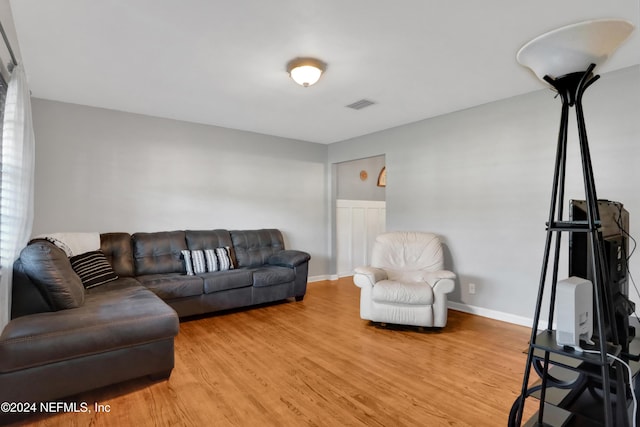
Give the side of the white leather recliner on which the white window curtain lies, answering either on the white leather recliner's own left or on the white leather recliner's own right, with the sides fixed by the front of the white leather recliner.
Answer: on the white leather recliner's own right

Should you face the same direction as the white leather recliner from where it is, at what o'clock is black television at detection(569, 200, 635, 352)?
The black television is roughly at 11 o'clock from the white leather recliner.

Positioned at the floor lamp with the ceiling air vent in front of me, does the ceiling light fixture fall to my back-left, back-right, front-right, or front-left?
front-left

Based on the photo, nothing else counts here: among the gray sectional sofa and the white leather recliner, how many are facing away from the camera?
0

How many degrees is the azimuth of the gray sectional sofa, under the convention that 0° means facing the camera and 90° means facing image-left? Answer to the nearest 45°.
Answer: approximately 315°

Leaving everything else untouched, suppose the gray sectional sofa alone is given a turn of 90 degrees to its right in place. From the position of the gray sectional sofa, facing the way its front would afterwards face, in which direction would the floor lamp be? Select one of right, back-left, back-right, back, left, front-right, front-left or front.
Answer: left

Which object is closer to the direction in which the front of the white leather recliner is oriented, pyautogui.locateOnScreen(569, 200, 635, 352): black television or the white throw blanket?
the black television

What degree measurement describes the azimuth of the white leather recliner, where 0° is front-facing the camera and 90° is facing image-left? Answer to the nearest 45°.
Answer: approximately 0°

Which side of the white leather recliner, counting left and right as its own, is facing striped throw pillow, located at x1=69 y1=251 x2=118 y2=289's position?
right
